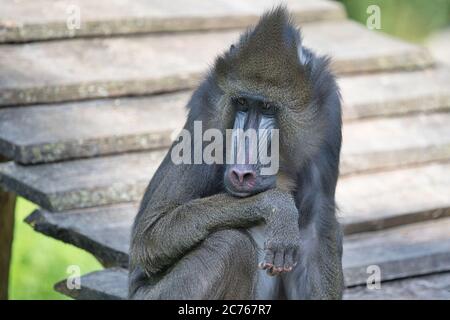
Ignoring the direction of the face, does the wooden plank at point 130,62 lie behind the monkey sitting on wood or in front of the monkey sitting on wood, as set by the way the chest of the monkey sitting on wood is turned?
behind

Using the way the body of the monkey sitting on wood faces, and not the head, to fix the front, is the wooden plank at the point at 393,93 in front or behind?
behind

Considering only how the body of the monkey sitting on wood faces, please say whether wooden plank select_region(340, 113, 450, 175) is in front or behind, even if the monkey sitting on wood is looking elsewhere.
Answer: behind

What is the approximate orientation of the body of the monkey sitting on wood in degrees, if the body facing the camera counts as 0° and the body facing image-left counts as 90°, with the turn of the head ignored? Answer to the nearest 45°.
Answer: approximately 0°

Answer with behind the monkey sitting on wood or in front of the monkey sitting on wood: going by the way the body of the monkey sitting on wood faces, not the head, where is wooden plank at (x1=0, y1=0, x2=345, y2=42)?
behind

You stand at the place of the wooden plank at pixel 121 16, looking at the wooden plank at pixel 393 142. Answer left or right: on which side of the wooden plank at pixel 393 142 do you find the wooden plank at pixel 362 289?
right

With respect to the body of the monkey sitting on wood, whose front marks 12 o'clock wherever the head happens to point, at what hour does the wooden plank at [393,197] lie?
The wooden plank is roughly at 7 o'clock from the monkey sitting on wood.
